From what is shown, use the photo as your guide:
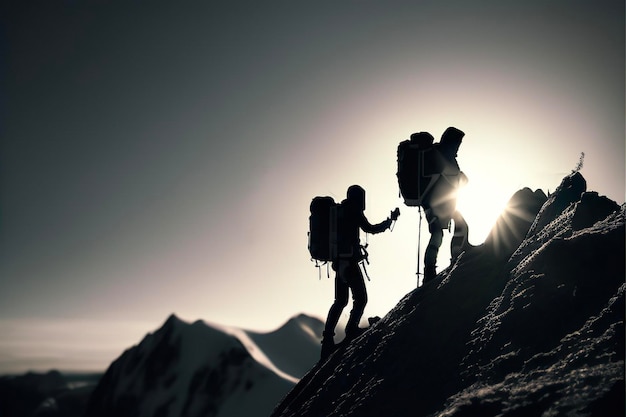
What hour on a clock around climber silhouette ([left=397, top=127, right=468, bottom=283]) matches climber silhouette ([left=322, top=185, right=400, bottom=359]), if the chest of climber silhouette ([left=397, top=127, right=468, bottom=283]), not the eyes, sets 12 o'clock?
climber silhouette ([left=322, top=185, right=400, bottom=359]) is roughly at 7 o'clock from climber silhouette ([left=397, top=127, right=468, bottom=283]).

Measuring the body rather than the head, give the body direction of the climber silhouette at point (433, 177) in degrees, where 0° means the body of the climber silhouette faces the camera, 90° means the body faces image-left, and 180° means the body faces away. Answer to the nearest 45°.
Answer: approximately 270°
